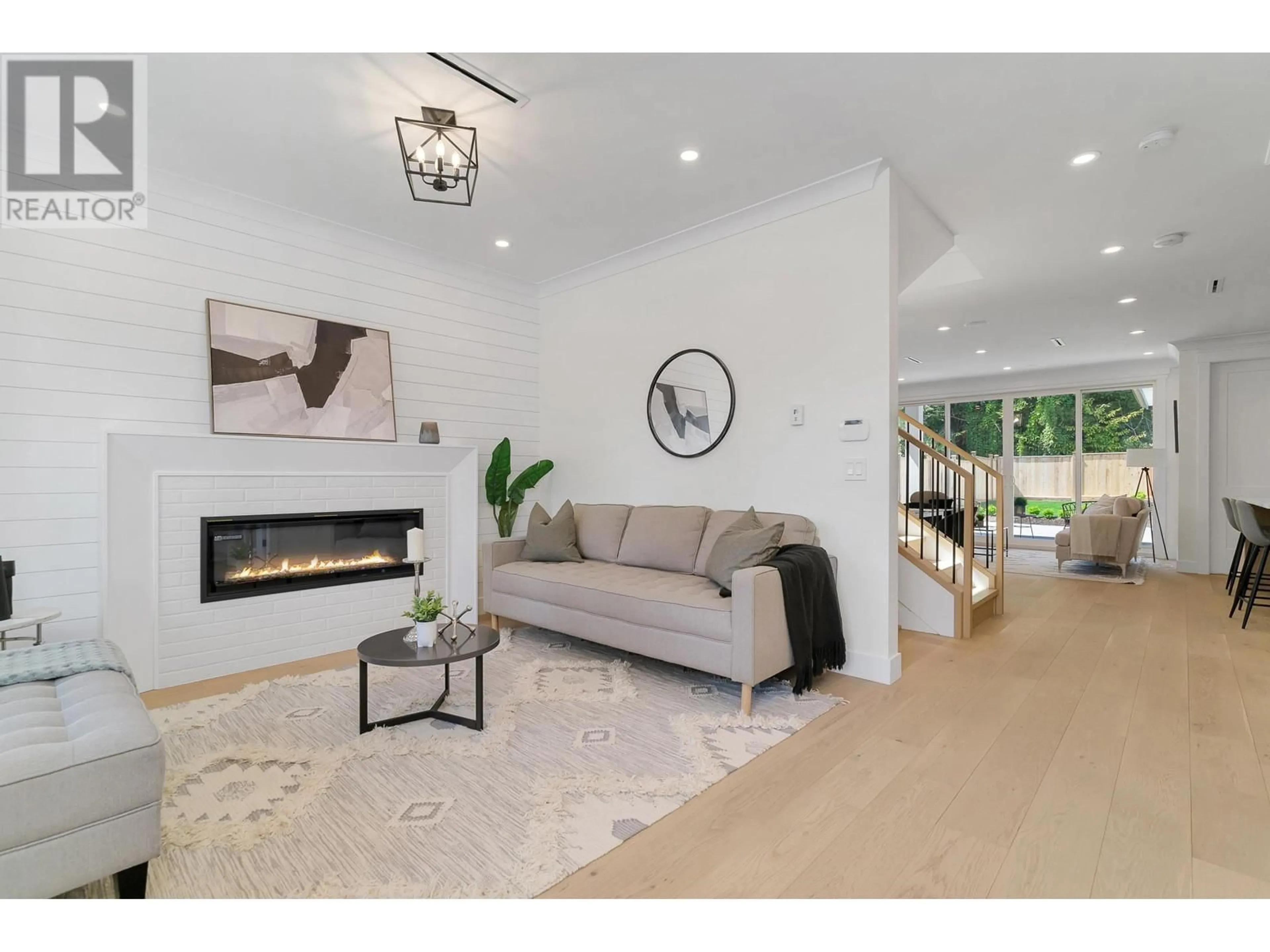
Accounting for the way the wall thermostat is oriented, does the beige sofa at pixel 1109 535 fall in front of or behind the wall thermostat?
behind

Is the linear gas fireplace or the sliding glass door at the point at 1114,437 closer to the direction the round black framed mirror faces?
the linear gas fireplace

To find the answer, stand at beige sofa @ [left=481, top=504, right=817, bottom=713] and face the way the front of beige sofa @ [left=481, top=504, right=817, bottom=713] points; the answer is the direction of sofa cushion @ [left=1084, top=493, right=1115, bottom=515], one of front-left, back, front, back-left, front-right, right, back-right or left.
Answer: back

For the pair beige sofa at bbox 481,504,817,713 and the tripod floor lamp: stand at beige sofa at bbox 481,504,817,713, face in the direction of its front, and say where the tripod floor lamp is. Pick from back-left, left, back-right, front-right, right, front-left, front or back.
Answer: back

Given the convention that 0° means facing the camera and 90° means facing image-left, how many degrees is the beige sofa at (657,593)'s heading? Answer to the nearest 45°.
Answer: approximately 45°

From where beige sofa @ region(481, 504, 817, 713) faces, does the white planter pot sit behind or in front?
in front

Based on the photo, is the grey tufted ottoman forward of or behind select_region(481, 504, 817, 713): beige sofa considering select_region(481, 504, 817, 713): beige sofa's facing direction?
forward

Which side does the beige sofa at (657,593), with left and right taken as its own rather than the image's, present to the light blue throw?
front

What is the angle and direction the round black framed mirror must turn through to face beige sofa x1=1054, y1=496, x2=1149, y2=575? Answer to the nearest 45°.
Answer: approximately 180°

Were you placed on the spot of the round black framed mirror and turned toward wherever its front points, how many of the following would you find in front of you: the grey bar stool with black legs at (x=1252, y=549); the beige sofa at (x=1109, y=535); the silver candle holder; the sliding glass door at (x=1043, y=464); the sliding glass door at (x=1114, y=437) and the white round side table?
2

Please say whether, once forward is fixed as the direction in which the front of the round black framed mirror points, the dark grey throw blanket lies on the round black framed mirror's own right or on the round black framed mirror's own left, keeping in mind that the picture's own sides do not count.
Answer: on the round black framed mirror's own left

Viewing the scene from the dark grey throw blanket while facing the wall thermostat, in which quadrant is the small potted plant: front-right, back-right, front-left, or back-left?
back-left

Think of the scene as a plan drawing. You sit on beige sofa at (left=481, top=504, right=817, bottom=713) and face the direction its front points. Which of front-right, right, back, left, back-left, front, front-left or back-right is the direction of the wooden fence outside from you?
back

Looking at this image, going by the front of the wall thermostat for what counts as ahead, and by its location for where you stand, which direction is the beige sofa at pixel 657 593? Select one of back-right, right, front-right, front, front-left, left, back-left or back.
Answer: right
